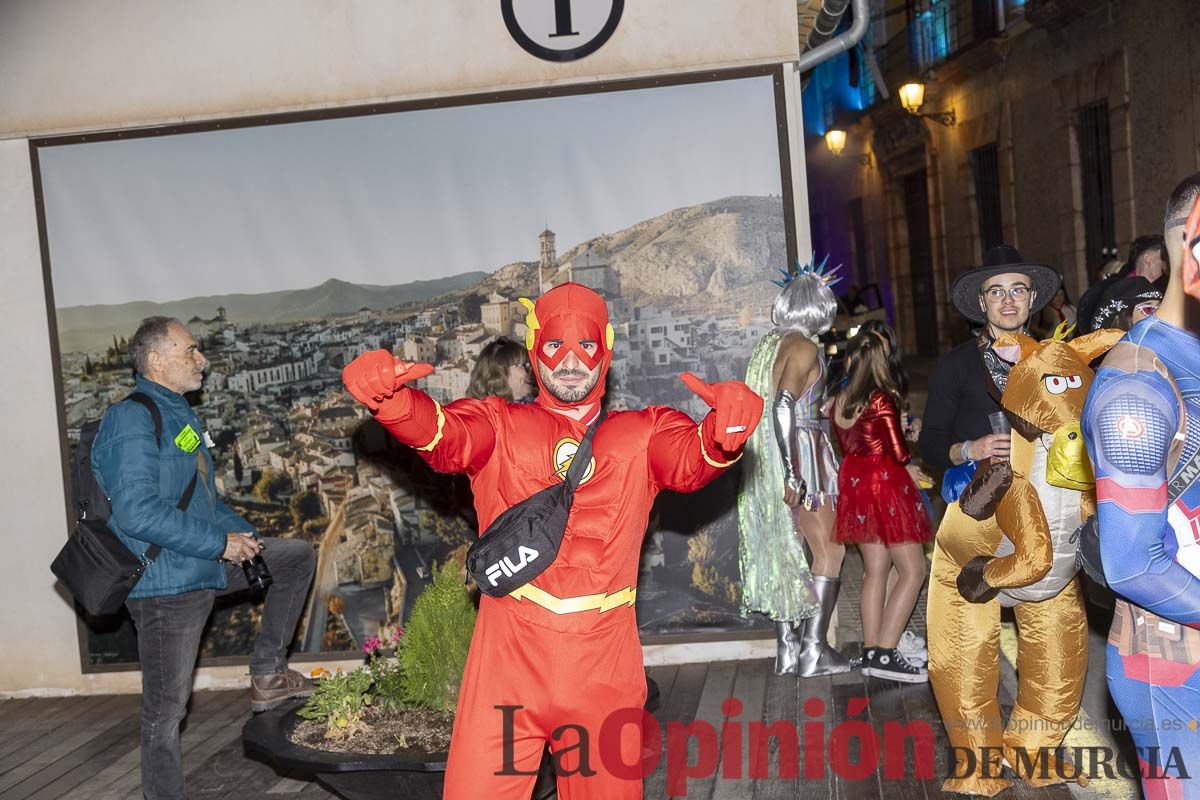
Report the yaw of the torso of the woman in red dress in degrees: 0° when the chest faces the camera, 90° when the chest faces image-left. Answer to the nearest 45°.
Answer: approximately 225°

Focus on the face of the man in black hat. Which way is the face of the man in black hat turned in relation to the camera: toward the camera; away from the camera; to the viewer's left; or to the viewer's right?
toward the camera

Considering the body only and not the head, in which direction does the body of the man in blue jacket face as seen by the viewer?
to the viewer's right

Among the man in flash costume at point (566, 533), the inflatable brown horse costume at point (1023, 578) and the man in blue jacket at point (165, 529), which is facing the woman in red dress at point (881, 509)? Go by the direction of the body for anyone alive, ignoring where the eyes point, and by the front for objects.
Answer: the man in blue jacket

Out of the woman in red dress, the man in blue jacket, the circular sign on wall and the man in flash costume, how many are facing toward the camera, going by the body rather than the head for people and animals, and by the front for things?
2

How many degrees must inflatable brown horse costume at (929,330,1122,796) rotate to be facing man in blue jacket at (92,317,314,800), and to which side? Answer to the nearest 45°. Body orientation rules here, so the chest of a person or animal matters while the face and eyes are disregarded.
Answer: approximately 135° to its right

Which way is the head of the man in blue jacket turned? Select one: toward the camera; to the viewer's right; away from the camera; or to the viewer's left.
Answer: to the viewer's right

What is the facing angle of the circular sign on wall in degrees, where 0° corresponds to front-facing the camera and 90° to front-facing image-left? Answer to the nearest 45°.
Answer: approximately 0°

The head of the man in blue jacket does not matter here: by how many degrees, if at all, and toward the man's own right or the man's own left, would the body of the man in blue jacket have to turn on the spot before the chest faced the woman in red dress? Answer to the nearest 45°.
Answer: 0° — they already face them

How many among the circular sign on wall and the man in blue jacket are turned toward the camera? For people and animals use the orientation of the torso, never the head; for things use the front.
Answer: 1

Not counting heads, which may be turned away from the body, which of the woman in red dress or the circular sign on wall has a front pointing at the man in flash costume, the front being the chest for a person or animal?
the circular sign on wall

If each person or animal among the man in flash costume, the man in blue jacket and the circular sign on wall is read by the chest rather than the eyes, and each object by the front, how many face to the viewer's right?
1

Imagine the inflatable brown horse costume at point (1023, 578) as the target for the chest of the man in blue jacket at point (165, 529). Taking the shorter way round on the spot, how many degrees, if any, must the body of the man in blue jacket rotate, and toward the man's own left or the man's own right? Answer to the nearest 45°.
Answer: approximately 45° to the man's own right

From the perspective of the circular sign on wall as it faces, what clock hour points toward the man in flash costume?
The man in flash costume is roughly at 12 o'clock from the circular sign on wall.

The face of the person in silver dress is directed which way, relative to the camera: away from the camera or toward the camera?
away from the camera

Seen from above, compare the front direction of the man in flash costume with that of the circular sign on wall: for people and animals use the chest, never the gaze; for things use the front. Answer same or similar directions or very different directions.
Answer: same or similar directions

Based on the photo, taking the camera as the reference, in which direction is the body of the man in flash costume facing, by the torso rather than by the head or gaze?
toward the camera

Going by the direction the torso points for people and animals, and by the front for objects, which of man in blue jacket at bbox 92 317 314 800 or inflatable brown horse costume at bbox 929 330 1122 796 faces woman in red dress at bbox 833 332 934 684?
the man in blue jacket
